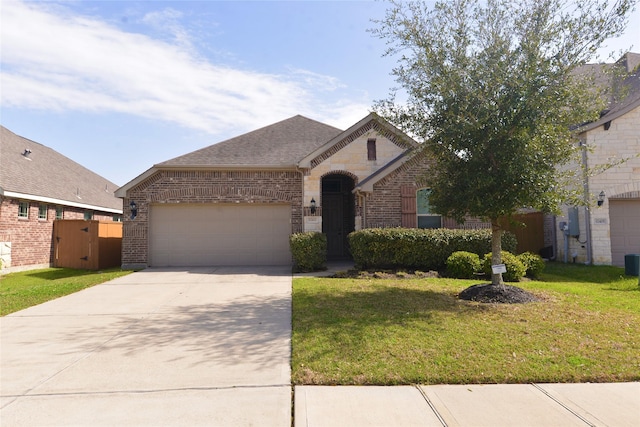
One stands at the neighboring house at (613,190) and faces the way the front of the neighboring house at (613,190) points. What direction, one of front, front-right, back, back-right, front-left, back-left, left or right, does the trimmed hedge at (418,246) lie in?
front-right

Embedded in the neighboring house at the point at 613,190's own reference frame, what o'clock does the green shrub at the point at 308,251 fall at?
The green shrub is roughly at 2 o'clock from the neighboring house.

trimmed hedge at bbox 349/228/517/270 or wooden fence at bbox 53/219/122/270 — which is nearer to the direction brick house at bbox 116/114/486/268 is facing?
the trimmed hedge

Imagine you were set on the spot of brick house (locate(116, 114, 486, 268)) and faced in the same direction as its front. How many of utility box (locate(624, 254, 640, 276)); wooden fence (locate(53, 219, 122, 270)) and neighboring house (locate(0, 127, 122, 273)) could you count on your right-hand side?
2

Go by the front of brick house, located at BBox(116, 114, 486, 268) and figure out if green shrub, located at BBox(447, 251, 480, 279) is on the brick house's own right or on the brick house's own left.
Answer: on the brick house's own left

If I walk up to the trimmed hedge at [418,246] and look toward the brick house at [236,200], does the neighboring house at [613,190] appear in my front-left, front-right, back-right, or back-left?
back-right

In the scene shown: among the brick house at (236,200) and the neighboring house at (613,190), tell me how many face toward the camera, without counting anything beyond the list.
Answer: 2

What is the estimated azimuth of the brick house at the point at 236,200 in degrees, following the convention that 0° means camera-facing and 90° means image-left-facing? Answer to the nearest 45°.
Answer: approximately 0°

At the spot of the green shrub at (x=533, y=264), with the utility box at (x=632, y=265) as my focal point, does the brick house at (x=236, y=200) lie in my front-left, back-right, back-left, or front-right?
back-left

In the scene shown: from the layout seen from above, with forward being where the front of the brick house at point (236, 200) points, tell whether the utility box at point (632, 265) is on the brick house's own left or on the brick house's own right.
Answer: on the brick house's own left

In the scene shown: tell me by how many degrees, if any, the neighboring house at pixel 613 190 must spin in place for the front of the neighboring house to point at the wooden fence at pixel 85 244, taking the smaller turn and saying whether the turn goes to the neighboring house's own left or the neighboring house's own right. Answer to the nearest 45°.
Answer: approximately 45° to the neighboring house's own right

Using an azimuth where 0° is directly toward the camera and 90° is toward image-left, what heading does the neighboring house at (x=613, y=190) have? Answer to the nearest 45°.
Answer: approximately 0°
